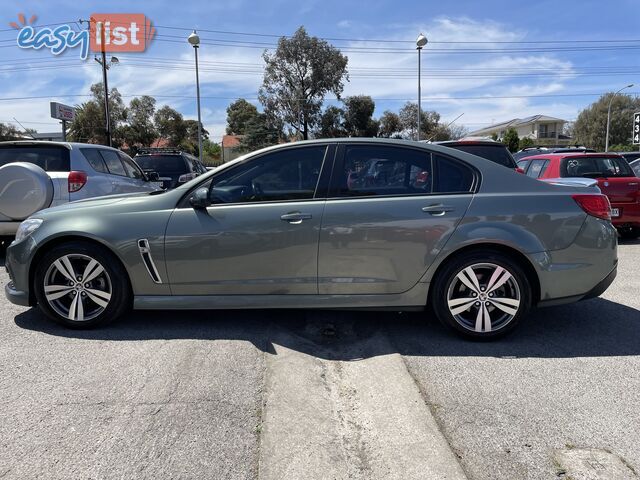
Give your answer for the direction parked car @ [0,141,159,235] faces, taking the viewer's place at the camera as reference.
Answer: facing away from the viewer and to the right of the viewer

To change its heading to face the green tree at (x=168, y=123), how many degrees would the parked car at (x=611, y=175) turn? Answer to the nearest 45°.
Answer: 0° — it already faces it

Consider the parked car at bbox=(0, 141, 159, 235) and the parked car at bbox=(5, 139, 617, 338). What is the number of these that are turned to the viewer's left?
1

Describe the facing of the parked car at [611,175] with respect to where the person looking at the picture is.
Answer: facing away from the viewer and to the left of the viewer

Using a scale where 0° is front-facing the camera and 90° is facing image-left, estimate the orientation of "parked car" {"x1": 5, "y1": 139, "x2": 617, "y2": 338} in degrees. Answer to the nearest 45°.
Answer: approximately 90°

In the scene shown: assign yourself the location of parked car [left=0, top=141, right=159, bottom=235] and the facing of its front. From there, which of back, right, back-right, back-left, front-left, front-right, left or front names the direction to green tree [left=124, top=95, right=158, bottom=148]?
front-left

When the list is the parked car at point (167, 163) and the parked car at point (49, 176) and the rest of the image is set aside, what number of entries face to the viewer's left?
0

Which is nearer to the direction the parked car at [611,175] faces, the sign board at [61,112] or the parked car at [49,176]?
the sign board
